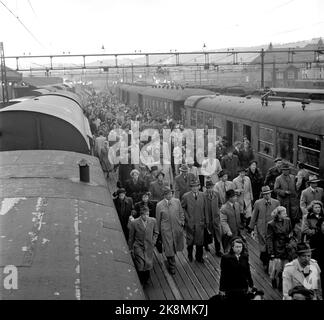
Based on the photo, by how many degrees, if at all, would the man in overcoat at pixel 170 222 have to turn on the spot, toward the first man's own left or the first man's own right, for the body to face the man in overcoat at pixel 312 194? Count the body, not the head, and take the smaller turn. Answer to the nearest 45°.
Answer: approximately 90° to the first man's own left

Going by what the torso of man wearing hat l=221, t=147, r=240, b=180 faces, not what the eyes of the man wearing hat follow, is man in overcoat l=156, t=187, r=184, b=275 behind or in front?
in front

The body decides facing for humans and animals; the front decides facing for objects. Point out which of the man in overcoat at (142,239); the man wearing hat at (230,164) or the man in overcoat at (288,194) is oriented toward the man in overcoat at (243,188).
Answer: the man wearing hat

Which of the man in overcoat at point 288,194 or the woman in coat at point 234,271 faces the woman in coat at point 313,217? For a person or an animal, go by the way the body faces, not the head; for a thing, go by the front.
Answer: the man in overcoat

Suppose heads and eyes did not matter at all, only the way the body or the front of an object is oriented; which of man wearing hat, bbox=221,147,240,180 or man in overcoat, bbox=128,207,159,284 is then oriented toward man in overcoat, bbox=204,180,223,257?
the man wearing hat

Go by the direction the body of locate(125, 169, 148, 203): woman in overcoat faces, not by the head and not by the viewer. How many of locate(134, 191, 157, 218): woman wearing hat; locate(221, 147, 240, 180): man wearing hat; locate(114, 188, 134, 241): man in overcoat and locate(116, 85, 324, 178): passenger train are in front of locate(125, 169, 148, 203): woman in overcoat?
2

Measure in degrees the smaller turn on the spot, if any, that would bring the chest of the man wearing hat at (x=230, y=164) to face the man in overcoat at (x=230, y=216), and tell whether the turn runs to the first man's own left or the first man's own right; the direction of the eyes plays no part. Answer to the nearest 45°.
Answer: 0° — they already face them

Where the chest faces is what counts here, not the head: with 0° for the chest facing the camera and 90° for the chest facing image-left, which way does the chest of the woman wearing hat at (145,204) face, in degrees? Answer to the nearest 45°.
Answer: approximately 0°

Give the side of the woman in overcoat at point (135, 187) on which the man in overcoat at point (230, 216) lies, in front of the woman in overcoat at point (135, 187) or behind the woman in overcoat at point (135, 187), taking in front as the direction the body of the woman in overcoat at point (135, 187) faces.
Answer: in front
